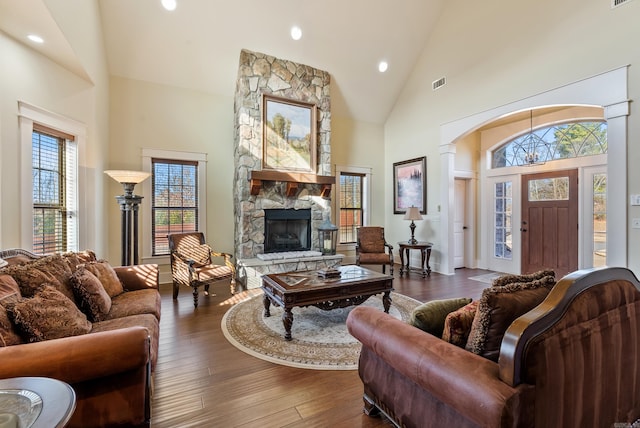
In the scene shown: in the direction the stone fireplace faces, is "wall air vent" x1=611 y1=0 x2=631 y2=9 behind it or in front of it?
in front

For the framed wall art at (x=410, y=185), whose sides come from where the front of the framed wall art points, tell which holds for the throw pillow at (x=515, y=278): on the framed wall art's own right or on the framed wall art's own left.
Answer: on the framed wall art's own left

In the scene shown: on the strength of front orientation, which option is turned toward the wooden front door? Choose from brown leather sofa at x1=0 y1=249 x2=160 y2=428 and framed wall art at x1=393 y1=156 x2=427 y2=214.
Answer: the brown leather sofa

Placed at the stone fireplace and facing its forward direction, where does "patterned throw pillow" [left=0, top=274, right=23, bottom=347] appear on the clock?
The patterned throw pillow is roughly at 2 o'clock from the stone fireplace.

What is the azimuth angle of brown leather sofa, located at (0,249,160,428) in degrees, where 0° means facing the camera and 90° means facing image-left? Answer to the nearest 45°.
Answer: approximately 270°

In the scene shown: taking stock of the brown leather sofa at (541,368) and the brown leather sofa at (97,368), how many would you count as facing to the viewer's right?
1

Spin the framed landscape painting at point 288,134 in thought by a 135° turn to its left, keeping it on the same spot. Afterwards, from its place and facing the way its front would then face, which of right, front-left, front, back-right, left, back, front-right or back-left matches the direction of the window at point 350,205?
front-right

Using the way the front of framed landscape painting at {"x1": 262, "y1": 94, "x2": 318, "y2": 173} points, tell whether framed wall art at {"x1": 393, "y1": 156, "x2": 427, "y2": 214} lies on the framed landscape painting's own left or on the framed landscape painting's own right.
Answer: on the framed landscape painting's own left

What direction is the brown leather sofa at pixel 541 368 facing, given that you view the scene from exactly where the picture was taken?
facing away from the viewer and to the left of the viewer

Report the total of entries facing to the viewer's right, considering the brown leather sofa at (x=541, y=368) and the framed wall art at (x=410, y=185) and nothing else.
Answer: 0

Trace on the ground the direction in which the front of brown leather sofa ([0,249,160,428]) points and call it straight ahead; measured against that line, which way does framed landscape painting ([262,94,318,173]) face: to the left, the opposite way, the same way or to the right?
to the right

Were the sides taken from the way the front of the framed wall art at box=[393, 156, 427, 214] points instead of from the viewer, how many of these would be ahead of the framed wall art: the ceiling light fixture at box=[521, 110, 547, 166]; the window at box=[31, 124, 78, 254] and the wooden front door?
1

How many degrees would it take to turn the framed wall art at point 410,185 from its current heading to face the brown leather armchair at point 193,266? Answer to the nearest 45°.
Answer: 0° — it already faces it

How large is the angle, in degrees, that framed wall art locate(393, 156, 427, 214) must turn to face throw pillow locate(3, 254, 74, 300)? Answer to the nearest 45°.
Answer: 0° — it already faces it

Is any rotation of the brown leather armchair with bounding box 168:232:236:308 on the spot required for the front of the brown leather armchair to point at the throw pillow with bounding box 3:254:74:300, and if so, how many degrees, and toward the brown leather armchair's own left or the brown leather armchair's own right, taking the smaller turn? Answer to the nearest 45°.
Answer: approximately 90° to the brown leather armchair's own right

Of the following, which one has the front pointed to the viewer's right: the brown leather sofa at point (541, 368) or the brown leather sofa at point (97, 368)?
the brown leather sofa at point (97, 368)
